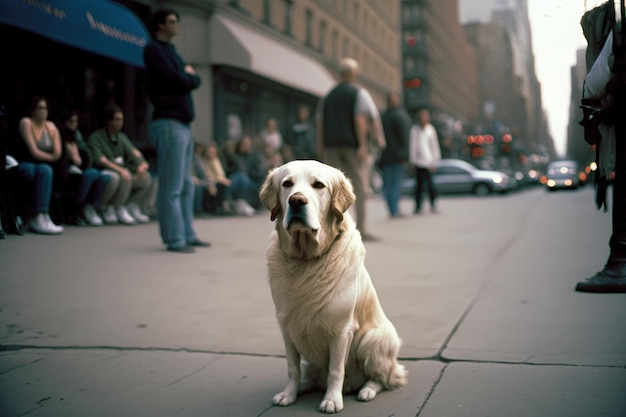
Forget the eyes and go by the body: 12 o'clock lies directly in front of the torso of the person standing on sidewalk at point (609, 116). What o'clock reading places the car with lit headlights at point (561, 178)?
The car with lit headlights is roughly at 3 o'clock from the person standing on sidewalk.

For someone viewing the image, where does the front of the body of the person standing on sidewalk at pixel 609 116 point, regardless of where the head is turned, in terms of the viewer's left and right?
facing to the left of the viewer

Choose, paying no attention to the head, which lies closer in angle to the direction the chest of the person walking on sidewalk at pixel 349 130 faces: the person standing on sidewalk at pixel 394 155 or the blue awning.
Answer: the person standing on sidewalk

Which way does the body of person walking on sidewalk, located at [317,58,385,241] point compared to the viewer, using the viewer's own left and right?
facing away from the viewer and to the right of the viewer

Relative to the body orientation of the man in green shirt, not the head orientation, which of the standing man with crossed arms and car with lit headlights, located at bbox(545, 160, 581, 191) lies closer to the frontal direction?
the standing man with crossed arms

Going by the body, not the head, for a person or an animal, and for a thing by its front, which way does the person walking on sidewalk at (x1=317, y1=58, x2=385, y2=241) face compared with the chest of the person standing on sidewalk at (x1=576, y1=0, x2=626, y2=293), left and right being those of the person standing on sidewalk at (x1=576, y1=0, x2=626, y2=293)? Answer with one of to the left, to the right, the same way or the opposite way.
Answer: to the right

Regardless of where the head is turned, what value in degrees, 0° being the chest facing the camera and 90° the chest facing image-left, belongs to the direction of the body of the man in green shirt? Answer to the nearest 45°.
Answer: approximately 315°
